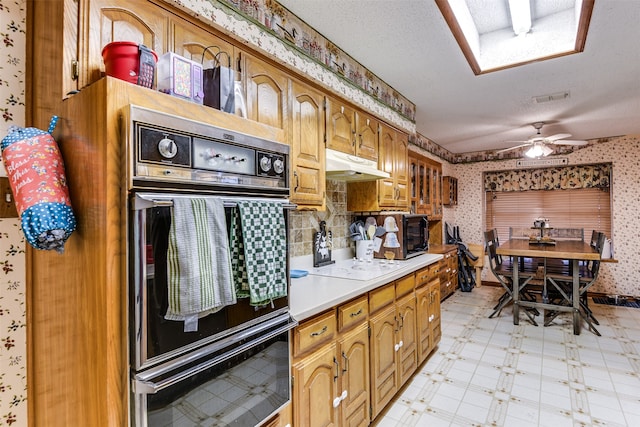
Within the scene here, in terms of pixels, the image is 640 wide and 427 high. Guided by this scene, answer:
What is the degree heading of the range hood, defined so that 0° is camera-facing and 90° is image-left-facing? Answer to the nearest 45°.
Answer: approximately 315°

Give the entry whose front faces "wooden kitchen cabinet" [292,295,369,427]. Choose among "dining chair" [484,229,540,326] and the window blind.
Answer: the window blind

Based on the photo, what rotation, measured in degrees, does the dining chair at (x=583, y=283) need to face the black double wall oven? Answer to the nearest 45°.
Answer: approximately 90° to its left

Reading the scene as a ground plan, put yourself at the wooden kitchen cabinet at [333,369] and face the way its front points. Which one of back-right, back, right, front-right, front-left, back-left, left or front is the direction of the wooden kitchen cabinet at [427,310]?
left

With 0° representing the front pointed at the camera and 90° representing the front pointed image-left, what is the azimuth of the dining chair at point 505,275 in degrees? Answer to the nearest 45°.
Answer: approximately 270°

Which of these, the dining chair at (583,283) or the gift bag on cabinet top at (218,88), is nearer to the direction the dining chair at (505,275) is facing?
the dining chair
